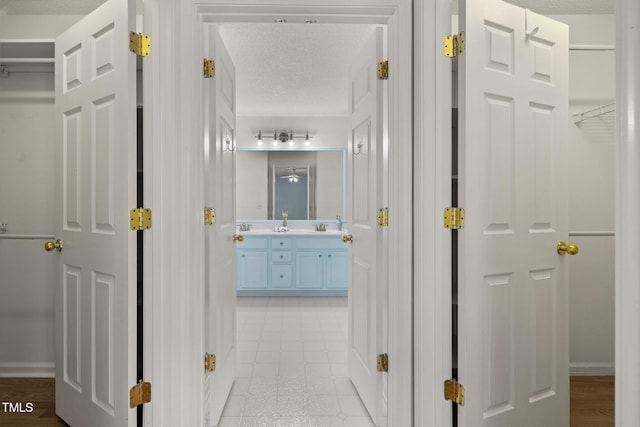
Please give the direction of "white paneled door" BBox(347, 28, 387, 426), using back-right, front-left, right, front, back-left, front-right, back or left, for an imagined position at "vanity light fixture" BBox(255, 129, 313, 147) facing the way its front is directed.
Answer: front

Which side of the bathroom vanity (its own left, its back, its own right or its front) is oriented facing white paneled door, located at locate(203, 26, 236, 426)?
front

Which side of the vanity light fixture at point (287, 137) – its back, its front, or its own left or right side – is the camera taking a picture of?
front

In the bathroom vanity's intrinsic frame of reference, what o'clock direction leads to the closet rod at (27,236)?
The closet rod is roughly at 1 o'clock from the bathroom vanity.

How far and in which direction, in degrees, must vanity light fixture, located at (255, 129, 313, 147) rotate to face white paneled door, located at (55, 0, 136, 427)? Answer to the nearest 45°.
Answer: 0° — it already faces it

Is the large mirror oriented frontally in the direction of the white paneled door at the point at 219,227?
yes

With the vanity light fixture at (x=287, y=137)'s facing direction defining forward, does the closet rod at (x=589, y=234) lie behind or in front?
in front

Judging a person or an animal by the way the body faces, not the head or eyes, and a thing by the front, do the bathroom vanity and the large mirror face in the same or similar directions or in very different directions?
same or similar directions

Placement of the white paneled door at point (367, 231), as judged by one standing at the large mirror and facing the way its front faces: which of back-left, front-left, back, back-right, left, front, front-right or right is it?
front

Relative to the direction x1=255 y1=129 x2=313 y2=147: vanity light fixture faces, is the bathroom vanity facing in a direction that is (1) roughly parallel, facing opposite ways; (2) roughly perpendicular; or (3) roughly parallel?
roughly parallel

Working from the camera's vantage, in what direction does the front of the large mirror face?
facing the viewer

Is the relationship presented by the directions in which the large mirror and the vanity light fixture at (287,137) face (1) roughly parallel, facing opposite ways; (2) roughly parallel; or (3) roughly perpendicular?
roughly parallel

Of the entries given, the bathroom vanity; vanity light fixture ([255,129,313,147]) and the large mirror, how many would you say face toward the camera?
3
